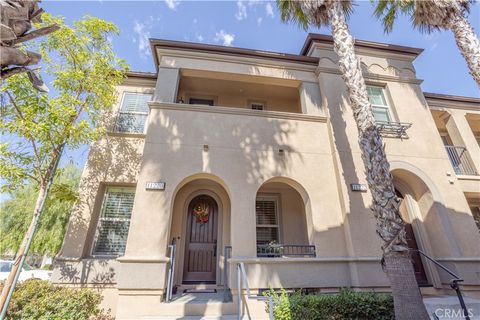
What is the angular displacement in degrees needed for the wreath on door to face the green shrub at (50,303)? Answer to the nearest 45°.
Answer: approximately 45° to its right

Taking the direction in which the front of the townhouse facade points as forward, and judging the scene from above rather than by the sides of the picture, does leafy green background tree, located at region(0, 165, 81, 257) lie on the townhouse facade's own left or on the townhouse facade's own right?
on the townhouse facade's own right

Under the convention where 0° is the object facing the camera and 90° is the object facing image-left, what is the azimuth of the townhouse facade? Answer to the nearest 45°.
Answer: approximately 0°

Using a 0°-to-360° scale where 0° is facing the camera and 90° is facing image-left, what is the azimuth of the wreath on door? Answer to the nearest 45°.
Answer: approximately 0°

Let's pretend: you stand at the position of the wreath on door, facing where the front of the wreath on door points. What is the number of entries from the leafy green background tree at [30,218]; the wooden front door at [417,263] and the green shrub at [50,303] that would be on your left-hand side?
1

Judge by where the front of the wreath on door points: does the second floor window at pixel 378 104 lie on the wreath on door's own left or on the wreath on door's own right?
on the wreath on door's own left

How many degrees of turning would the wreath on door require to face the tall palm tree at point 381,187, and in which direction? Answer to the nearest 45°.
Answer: approximately 45° to its left
